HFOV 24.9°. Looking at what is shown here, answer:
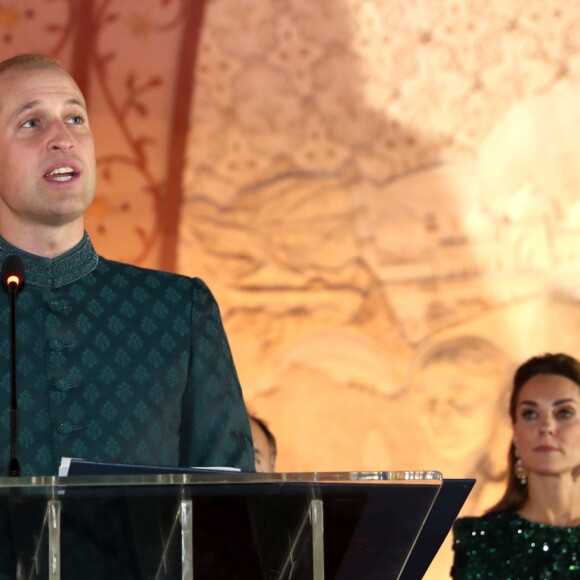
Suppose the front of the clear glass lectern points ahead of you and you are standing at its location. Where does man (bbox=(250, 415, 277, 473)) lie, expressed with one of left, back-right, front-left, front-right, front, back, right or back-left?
back

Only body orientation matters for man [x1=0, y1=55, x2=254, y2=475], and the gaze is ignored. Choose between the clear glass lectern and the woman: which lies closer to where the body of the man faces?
the clear glass lectern

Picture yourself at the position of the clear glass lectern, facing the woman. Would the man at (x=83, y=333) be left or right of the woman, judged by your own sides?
left

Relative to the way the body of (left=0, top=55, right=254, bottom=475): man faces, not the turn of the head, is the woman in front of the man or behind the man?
behind

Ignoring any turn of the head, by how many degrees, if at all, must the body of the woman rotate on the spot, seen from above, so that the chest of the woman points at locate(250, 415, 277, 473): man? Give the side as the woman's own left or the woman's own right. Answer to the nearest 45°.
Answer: approximately 90° to the woman's own right

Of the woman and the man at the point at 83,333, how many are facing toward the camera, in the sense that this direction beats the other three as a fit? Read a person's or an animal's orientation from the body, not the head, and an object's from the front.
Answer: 2

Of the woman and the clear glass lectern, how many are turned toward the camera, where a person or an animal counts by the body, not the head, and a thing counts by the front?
2

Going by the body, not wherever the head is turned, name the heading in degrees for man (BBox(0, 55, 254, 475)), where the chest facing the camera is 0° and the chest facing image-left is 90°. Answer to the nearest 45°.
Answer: approximately 0°

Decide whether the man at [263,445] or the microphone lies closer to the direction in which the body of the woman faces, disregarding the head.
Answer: the microphone

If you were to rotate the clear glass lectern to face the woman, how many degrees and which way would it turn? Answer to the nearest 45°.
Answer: approximately 180°
